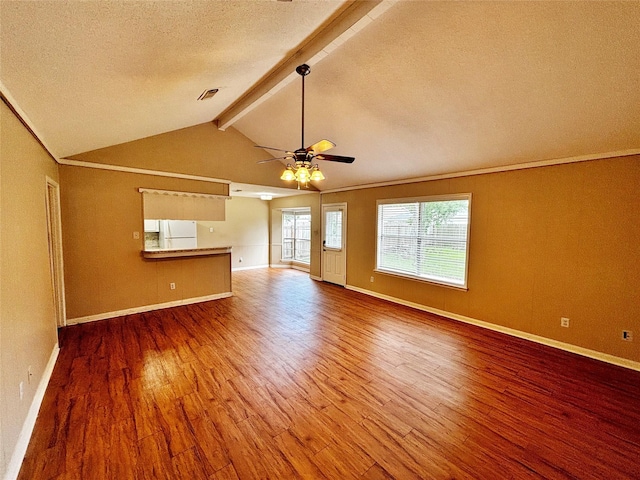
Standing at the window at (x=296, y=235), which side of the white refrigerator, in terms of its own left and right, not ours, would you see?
left

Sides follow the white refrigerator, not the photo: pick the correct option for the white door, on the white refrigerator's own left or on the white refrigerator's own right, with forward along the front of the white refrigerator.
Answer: on the white refrigerator's own left

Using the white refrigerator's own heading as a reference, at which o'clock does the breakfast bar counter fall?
The breakfast bar counter is roughly at 12 o'clock from the white refrigerator.

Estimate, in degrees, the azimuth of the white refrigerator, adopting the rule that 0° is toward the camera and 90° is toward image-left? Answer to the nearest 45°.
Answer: approximately 0°

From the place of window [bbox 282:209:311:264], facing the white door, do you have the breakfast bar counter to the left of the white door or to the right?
right

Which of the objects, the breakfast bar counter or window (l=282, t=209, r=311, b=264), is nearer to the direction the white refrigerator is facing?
the breakfast bar counter
